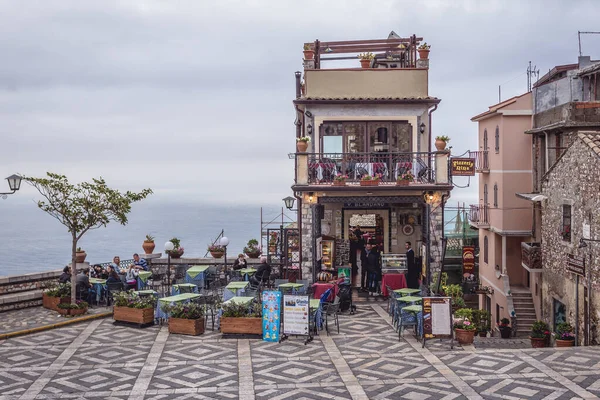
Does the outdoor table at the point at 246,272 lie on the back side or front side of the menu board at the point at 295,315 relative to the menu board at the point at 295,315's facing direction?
on the back side

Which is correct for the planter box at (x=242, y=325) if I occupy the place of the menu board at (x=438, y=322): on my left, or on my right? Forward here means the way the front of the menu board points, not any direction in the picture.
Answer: on my right

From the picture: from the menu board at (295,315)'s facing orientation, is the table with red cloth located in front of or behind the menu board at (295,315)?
behind

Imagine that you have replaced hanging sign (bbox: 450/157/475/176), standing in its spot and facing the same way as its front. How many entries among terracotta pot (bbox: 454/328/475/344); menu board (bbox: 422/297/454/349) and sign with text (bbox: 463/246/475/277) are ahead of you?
2

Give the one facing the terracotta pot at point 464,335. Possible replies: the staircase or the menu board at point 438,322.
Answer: the staircase

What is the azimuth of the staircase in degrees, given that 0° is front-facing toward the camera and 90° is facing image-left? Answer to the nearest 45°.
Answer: approximately 0°

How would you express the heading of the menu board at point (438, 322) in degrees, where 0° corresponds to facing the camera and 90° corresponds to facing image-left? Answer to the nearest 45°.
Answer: approximately 0°

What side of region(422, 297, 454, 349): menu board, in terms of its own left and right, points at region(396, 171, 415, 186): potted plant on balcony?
back

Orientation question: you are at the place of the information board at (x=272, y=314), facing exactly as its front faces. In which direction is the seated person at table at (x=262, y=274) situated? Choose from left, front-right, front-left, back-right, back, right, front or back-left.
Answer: back

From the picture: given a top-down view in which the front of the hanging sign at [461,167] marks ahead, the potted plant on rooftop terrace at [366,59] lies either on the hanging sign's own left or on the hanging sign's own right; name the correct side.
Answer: on the hanging sign's own right
